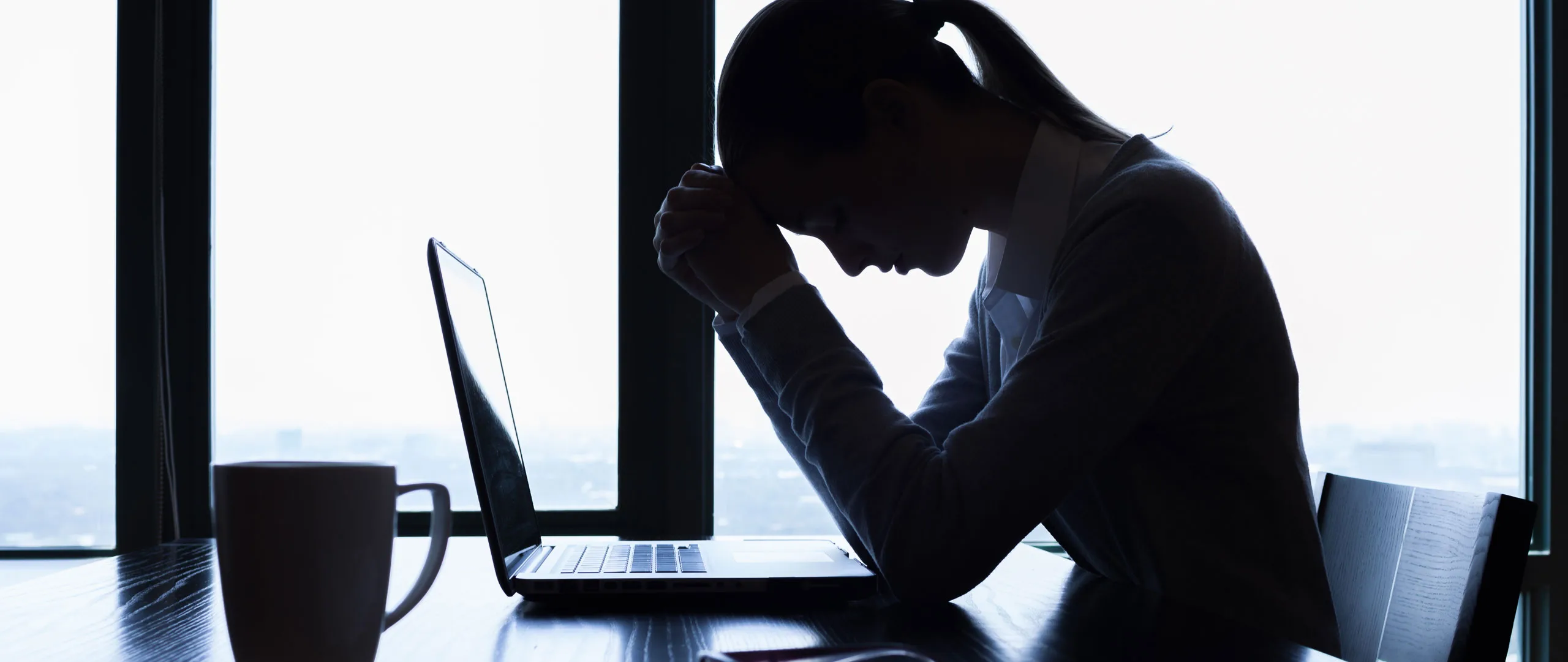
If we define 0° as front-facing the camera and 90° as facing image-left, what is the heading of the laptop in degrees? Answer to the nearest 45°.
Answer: approximately 270°

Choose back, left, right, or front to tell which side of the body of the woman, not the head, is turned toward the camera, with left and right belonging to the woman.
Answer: left

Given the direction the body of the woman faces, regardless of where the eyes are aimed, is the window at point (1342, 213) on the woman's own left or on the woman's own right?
on the woman's own right

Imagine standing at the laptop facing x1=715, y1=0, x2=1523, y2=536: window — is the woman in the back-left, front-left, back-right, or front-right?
front-right

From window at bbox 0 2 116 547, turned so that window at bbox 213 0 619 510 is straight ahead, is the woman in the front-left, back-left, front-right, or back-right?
front-right

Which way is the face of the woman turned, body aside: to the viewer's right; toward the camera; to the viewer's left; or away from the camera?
to the viewer's left

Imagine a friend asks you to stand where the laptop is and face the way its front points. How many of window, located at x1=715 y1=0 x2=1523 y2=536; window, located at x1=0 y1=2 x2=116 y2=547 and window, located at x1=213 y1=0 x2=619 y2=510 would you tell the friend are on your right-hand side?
0

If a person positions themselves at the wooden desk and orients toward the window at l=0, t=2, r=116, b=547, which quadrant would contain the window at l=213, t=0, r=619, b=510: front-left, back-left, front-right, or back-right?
front-right

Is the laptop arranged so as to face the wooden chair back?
yes

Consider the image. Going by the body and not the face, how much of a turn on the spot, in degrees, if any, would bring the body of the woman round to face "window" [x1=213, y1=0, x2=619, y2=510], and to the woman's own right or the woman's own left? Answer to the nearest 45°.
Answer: approximately 45° to the woman's own right

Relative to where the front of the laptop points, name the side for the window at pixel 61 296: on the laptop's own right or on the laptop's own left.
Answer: on the laptop's own left

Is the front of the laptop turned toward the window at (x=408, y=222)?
no

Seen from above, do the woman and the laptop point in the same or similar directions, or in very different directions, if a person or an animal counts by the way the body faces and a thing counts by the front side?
very different directions

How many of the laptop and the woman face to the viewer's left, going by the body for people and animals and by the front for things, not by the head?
1

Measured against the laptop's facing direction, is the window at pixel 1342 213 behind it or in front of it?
in front
